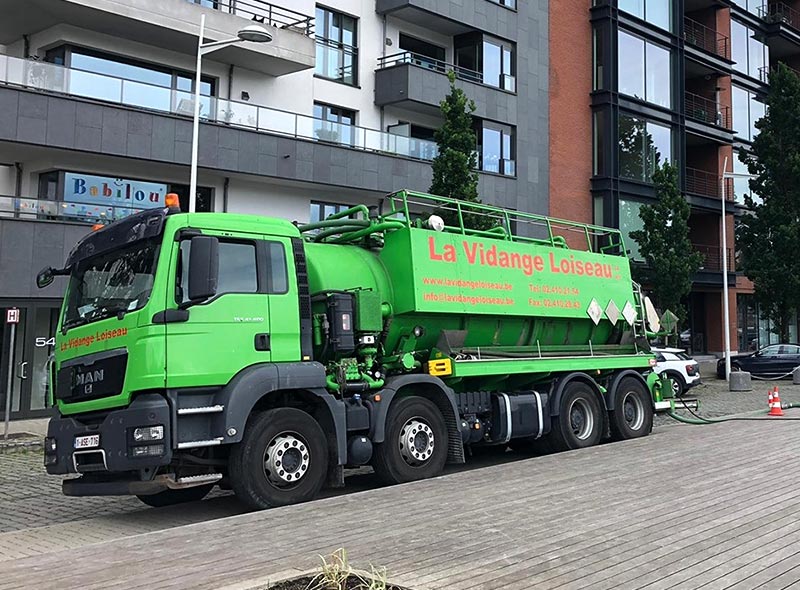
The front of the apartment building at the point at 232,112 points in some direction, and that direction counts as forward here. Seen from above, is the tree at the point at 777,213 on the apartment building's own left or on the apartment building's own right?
on the apartment building's own left

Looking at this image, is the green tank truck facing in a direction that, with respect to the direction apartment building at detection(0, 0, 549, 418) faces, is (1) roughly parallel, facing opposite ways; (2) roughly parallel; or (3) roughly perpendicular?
roughly perpendicular

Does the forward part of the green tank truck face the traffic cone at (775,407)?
no

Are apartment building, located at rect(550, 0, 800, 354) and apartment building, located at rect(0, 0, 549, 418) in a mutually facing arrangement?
no

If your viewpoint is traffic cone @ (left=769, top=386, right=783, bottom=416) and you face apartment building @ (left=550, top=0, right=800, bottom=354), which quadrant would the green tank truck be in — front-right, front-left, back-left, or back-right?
back-left

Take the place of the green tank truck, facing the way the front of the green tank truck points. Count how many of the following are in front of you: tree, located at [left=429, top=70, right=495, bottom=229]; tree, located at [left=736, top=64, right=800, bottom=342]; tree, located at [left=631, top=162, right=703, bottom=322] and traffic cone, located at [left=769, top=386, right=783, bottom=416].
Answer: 0

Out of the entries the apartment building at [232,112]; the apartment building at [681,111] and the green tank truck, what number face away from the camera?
0

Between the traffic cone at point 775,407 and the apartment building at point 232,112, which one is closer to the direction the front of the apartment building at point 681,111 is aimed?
the traffic cone

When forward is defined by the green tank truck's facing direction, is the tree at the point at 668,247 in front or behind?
behind

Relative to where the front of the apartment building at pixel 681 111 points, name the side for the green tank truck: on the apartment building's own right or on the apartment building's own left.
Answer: on the apartment building's own right

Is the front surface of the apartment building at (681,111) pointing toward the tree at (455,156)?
no

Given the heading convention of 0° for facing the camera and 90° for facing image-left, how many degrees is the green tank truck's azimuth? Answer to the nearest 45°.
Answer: approximately 45°

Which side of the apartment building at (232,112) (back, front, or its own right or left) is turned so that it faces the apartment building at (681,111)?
left

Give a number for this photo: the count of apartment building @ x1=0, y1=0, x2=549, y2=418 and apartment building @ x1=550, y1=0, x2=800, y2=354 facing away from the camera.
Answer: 0

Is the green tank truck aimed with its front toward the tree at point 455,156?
no

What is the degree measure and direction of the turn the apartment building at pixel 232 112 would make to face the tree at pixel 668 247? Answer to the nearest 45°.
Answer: approximately 45° to its left
